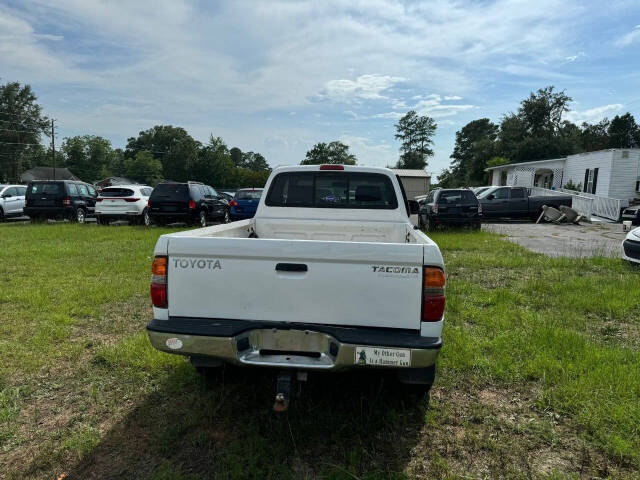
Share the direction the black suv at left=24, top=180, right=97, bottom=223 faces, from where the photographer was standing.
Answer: facing away from the viewer and to the right of the viewer

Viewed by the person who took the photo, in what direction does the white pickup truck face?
facing away from the viewer

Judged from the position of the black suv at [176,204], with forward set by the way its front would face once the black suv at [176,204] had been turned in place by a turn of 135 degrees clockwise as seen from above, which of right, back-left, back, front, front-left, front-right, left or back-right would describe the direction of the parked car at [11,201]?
back-right

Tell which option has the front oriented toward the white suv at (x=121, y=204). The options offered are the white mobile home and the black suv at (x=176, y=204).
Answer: the white mobile home

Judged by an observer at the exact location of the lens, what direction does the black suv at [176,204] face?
facing away from the viewer and to the right of the viewer

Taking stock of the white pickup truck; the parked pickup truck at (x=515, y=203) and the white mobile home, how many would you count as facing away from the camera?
1

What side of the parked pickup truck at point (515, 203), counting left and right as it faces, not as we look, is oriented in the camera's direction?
left

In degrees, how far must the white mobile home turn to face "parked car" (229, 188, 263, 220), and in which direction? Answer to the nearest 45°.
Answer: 0° — it already faces it

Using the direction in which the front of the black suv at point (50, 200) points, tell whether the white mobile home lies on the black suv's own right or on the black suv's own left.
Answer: on the black suv's own right

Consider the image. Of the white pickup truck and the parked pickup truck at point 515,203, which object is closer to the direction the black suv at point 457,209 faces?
the parked pickup truck

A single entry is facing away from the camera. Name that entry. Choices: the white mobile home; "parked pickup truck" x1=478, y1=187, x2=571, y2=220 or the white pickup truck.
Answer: the white pickup truck

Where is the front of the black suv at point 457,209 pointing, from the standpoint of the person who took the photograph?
facing away from the viewer and to the left of the viewer

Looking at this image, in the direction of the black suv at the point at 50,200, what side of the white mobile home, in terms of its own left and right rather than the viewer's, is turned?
front

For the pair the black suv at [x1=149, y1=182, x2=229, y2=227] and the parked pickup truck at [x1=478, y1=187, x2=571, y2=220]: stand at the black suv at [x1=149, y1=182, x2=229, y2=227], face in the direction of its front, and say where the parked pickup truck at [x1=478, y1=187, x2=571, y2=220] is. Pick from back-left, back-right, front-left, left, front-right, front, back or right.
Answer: front-right

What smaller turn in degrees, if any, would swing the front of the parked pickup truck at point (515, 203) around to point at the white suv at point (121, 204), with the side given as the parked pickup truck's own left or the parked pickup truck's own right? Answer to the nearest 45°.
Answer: approximately 45° to the parked pickup truck's own left

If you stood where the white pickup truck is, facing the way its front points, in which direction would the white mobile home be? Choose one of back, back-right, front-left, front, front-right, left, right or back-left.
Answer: front-right

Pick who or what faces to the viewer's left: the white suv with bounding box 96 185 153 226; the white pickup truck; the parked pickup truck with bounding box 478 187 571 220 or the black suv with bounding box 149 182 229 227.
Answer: the parked pickup truck

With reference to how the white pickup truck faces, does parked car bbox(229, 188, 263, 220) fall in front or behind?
in front

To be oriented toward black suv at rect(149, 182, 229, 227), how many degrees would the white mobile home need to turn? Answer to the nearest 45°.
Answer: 0° — it already faces it

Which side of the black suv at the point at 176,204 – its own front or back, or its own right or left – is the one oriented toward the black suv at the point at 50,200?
left
